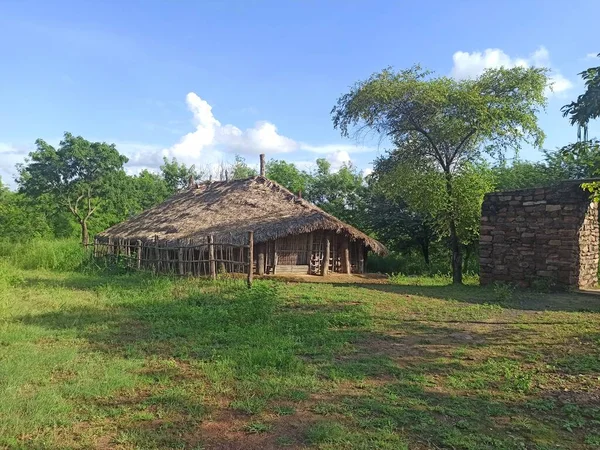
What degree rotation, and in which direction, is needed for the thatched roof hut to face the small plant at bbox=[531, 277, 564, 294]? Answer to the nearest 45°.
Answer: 0° — it already faces it

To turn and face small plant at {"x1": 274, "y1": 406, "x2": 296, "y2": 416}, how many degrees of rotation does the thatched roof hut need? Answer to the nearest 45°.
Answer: approximately 45° to its right

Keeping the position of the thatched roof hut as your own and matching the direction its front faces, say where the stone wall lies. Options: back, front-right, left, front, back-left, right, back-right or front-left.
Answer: front

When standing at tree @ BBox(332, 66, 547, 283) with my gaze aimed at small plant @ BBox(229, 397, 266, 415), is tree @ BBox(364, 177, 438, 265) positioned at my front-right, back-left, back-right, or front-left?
back-right

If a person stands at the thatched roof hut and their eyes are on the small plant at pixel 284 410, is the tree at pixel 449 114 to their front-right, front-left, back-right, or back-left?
front-left

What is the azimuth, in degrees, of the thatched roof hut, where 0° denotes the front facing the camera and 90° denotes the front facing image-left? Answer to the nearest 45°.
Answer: approximately 315°

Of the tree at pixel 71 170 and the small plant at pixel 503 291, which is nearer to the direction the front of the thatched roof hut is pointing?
the small plant

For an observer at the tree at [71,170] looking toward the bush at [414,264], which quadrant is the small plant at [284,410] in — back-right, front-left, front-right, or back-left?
front-right

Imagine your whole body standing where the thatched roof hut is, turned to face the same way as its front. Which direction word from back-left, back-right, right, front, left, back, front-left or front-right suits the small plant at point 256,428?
front-right

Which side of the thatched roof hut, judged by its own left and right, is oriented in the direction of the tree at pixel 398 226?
left

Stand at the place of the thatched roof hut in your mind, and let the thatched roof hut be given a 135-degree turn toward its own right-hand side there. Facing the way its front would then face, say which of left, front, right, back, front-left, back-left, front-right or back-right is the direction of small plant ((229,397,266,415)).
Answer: left

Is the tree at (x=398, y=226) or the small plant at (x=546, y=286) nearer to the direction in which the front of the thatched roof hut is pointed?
the small plant

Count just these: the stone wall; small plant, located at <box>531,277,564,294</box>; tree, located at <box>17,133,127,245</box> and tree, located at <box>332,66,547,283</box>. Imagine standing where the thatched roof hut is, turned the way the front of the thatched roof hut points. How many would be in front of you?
3

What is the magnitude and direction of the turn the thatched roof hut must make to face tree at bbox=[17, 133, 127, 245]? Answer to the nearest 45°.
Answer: approximately 180°
